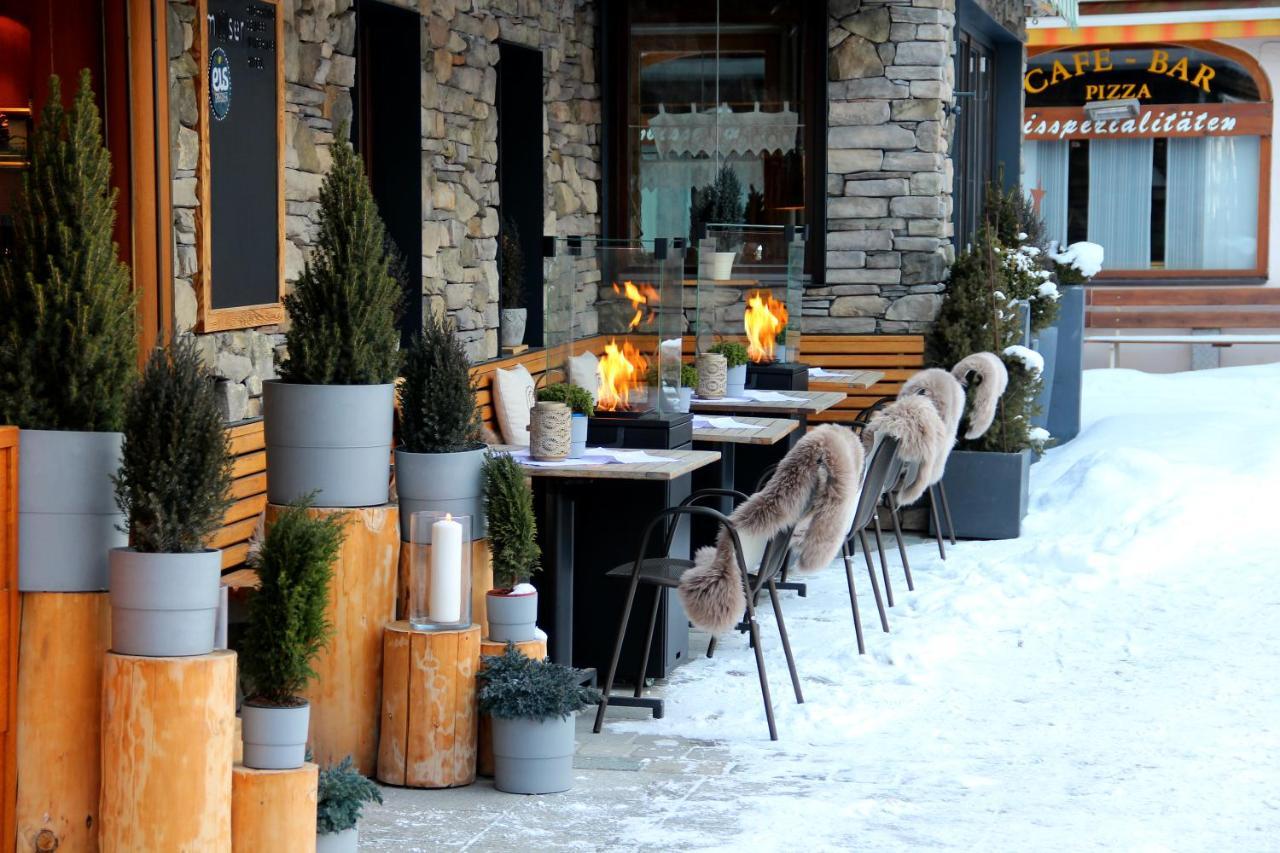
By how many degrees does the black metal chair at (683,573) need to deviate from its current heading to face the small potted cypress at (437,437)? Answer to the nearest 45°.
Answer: approximately 45° to its left

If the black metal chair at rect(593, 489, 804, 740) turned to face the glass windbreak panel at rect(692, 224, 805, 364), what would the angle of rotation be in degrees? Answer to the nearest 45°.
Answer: approximately 90° to its right

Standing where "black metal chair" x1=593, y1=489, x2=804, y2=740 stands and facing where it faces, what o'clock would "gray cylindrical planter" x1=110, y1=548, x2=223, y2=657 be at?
The gray cylindrical planter is roughly at 10 o'clock from the black metal chair.

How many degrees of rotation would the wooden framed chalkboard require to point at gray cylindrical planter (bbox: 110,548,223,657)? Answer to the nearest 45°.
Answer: approximately 45° to its right

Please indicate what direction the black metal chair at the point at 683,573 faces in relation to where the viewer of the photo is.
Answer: facing to the left of the viewer

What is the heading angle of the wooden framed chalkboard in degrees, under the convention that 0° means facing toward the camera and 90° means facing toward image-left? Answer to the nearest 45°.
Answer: approximately 315°

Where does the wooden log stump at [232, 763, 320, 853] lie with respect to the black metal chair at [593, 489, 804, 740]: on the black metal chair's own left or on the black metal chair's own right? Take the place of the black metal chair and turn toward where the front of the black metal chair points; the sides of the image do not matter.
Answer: on the black metal chair's own left

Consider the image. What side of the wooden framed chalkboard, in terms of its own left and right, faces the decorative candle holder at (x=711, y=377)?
left

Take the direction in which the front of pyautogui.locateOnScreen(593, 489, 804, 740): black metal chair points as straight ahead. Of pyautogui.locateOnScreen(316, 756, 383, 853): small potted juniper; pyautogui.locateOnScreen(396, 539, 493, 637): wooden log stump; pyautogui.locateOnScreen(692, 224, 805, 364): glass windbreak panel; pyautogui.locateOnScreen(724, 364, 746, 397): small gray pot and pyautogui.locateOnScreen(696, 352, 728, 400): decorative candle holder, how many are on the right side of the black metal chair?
3

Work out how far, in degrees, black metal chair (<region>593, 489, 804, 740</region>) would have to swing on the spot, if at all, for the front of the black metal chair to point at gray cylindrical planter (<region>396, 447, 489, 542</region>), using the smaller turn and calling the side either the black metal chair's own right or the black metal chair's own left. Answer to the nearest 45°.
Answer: approximately 45° to the black metal chair's own left

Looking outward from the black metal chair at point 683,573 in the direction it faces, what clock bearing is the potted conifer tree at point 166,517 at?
The potted conifer tree is roughly at 10 o'clock from the black metal chair.

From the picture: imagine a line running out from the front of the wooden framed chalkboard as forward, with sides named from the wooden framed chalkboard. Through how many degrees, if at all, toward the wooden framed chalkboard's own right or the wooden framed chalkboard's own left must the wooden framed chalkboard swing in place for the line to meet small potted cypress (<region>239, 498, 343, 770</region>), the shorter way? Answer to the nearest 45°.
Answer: approximately 45° to the wooden framed chalkboard's own right

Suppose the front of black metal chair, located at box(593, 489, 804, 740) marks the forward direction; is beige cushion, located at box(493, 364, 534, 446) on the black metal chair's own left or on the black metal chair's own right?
on the black metal chair's own right

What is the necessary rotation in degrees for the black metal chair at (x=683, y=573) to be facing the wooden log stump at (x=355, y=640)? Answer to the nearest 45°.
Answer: approximately 45° to its left

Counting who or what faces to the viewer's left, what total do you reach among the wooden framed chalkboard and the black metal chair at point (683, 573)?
1
